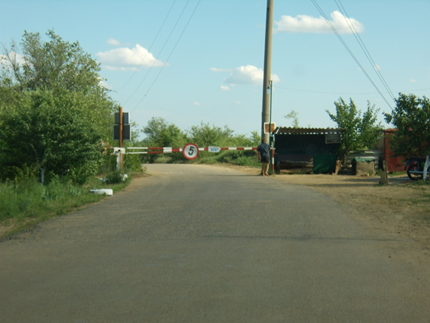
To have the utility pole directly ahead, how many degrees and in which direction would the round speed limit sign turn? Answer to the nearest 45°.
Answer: approximately 135° to its left

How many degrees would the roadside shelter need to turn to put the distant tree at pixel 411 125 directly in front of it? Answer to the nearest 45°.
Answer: approximately 45° to its left

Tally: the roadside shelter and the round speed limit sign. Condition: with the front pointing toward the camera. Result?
2

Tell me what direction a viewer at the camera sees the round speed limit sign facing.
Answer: facing the viewer

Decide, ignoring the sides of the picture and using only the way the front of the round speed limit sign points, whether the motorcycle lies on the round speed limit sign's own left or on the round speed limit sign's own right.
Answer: on the round speed limit sign's own left

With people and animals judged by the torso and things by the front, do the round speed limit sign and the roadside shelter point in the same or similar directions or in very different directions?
same or similar directions

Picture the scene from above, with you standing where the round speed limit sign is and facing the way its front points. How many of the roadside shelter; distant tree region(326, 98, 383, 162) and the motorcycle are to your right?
0

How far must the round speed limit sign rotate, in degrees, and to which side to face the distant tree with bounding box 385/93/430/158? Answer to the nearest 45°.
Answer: approximately 45° to its left

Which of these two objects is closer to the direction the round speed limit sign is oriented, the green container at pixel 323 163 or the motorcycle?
the motorcycle

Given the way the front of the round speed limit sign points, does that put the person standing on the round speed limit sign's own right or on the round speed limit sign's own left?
on the round speed limit sign's own left

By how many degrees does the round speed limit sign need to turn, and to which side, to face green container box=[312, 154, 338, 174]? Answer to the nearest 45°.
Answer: approximately 90° to its left

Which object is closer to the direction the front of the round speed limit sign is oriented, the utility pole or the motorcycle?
the motorcycle

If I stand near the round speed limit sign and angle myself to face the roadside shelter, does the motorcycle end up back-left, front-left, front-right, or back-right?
front-right

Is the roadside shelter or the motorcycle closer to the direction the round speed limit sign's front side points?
the motorcycle
